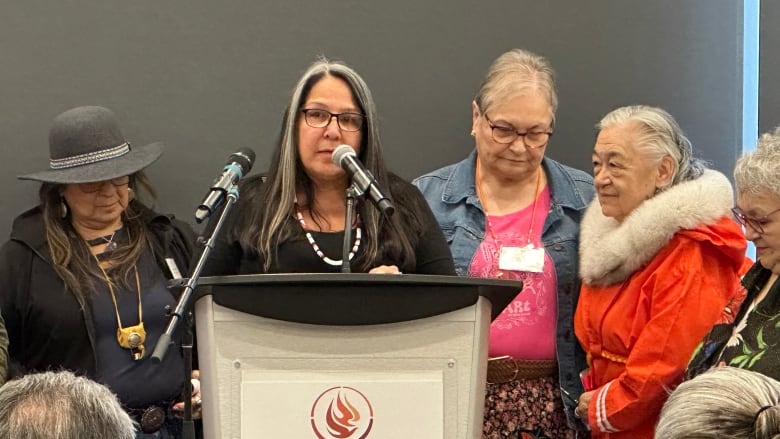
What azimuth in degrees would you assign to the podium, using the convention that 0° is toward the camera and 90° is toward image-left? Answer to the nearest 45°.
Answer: approximately 0°

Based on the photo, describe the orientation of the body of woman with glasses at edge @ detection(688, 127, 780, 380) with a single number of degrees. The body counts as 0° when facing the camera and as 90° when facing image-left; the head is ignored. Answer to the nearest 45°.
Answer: approximately 45°

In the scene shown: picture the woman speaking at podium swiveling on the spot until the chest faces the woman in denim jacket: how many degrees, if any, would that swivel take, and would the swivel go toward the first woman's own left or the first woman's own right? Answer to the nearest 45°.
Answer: approximately 135° to the first woman's own left

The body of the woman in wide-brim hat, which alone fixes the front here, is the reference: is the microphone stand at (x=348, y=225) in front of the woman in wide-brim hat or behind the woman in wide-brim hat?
in front

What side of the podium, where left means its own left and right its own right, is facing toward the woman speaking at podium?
back

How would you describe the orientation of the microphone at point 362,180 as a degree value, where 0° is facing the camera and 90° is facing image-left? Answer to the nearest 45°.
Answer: approximately 135°

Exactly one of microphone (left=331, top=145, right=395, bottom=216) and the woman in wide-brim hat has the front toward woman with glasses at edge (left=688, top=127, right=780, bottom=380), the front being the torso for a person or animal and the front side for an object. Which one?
the woman in wide-brim hat

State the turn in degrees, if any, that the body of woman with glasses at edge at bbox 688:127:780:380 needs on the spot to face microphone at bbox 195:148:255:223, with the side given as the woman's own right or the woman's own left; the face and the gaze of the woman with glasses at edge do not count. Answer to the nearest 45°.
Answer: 0° — they already face it

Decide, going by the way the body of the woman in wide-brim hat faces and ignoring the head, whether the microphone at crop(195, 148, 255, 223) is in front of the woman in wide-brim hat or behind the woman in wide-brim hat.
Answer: in front

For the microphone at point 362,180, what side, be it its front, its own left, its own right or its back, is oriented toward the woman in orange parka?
right

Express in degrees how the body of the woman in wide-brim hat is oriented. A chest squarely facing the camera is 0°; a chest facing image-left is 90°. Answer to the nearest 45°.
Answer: approximately 315°

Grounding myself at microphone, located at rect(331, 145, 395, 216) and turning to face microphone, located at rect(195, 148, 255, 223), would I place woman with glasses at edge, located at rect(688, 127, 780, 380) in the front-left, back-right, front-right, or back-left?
back-right

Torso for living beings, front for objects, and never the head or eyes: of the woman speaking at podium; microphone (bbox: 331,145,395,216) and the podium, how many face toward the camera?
2
